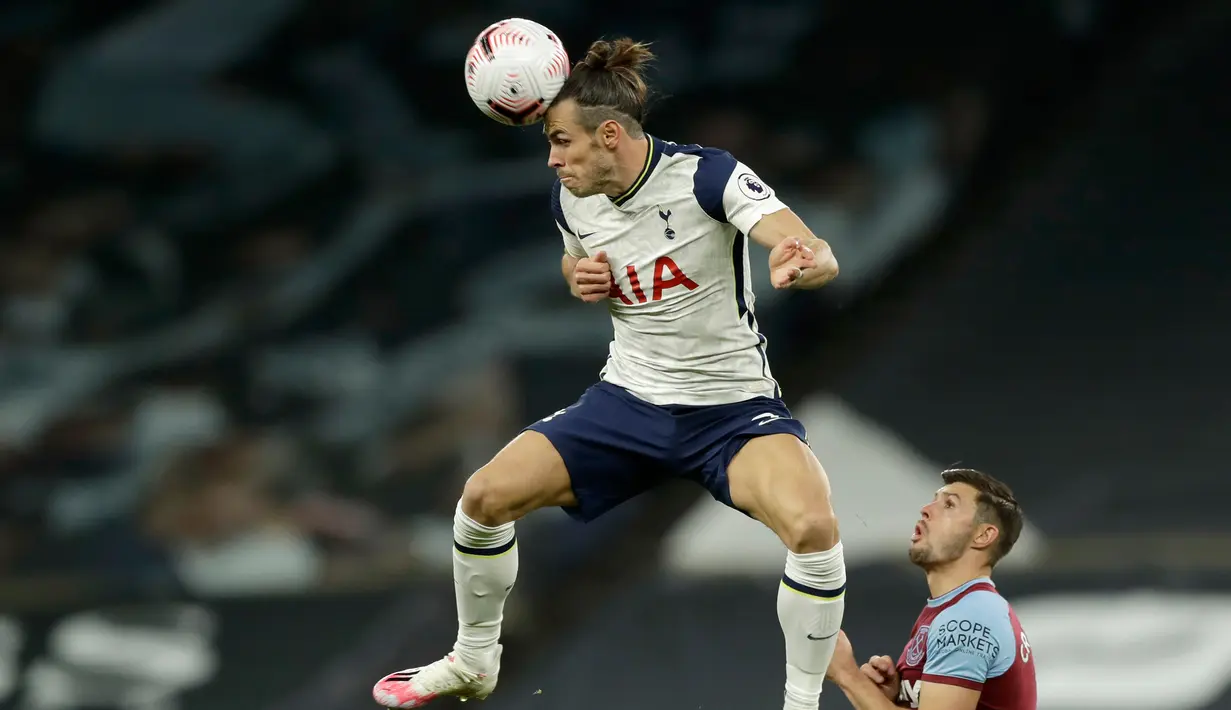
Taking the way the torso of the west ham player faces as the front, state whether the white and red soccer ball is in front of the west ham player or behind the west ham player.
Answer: in front

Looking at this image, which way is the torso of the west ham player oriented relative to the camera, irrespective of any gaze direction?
to the viewer's left
